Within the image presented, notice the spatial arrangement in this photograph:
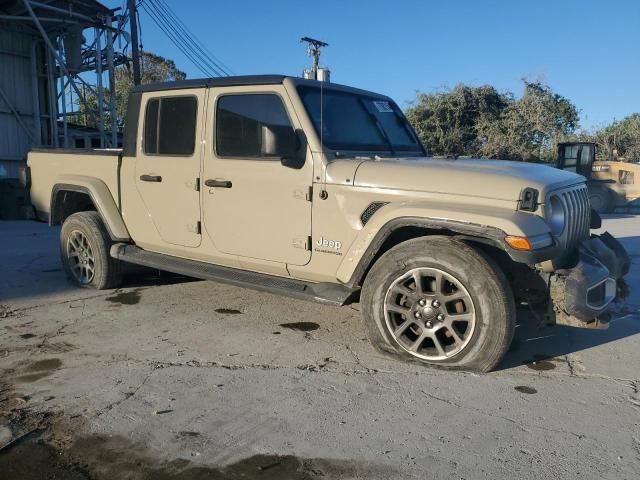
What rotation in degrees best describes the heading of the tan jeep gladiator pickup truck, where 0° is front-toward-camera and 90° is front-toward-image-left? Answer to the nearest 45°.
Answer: approximately 315°

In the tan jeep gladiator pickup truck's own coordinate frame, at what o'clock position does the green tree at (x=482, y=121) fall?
The green tree is roughly at 8 o'clock from the tan jeep gladiator pickup truck.

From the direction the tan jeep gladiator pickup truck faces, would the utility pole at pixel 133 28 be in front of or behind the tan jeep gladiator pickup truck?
behind

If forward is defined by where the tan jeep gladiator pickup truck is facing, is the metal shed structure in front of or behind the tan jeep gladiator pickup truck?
behind
